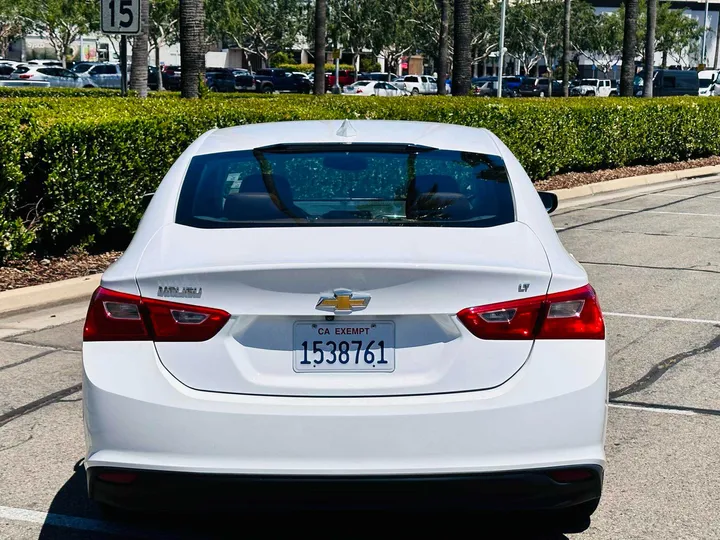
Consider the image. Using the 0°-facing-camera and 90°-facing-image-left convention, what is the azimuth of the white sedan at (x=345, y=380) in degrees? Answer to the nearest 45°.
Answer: approximately 180°

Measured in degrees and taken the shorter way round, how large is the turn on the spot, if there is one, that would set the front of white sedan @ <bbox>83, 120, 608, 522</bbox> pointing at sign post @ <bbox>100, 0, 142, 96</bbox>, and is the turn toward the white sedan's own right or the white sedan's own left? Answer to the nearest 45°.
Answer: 0° — it already faces it

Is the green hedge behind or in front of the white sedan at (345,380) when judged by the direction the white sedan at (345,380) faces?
in front
